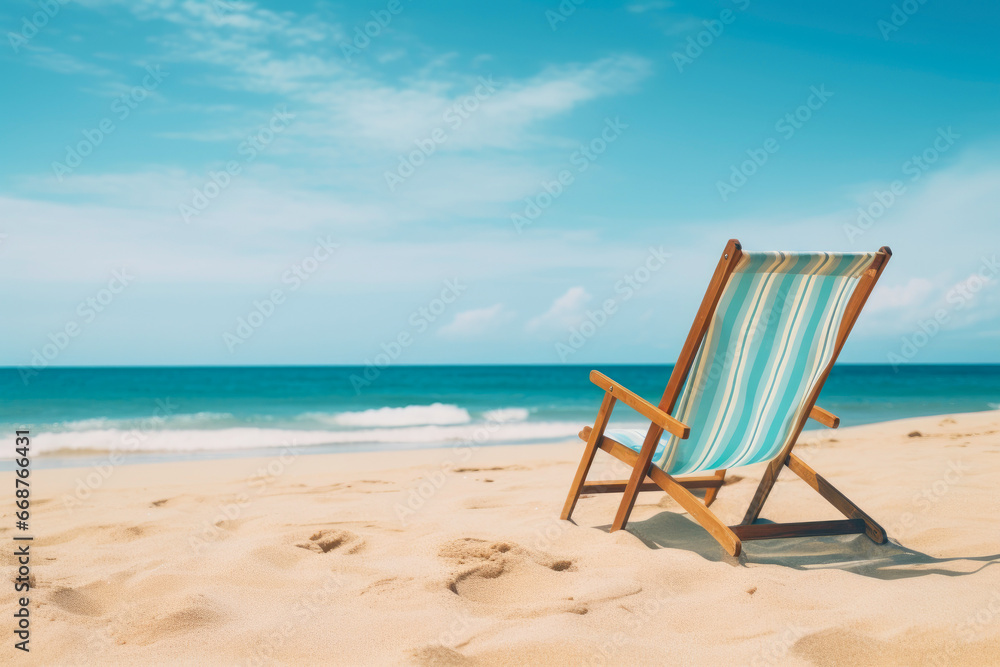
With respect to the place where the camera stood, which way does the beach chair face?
facing away from the viewer and to the left of the viewer
